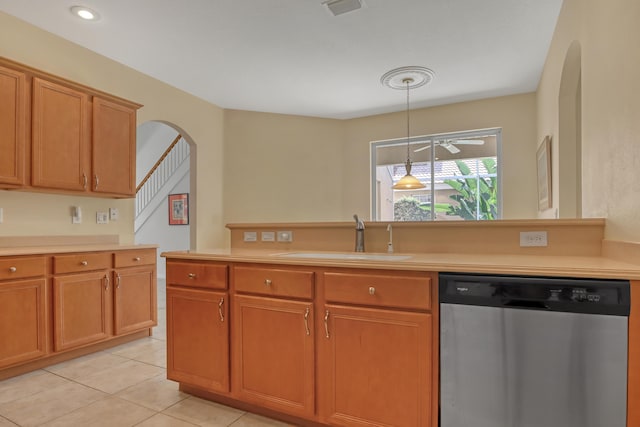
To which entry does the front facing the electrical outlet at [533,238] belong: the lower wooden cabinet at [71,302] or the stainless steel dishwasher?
the lower wooden cabinet

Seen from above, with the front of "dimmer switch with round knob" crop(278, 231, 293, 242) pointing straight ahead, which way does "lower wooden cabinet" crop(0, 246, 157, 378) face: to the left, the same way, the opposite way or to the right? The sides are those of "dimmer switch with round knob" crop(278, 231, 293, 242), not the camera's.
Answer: to the left

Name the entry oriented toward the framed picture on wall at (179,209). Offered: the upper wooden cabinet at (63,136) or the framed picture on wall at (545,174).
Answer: the framed picture on wall at (545,174)

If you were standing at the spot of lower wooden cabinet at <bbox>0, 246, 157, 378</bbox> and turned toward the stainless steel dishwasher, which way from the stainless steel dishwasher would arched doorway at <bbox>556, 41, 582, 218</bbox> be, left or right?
left

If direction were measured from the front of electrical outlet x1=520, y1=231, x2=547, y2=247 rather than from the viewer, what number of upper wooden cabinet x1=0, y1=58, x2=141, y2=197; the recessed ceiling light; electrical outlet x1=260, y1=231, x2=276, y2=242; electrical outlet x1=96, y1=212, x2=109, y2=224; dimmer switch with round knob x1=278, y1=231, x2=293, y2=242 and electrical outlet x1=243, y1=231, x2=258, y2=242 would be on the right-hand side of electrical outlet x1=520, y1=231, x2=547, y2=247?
6

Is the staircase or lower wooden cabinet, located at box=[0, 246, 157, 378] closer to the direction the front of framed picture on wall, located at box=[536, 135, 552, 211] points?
the staircase

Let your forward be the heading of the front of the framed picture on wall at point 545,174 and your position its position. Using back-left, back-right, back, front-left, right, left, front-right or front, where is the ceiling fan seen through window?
front-right

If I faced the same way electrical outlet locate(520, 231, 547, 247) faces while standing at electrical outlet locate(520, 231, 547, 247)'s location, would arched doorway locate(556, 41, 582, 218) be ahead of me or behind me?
behind

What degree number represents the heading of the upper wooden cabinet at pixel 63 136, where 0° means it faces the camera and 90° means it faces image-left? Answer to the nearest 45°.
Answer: approximately 315°

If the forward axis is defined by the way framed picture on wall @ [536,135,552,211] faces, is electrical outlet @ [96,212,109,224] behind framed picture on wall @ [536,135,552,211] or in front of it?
in front

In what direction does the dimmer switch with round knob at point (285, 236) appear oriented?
toward the camera

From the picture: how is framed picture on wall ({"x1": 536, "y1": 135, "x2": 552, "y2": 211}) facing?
to the viewer's left
